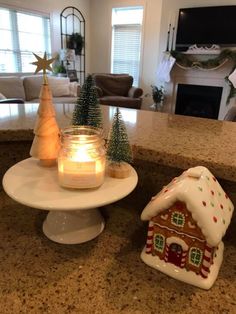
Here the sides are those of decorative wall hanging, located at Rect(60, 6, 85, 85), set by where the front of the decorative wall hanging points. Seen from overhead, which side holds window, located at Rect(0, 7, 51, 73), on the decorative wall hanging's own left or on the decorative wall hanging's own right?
on the decorative wall hanging's own right

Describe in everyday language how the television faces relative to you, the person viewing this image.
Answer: facing the viewer and to the left of the viewer

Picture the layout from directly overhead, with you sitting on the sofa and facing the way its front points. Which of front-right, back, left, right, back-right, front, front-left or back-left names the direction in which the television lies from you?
left

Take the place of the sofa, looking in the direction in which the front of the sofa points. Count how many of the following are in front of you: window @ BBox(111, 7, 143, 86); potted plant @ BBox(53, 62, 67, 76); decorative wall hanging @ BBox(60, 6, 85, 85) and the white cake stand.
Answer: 1

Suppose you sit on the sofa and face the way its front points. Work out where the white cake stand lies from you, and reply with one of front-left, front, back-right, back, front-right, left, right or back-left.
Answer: front

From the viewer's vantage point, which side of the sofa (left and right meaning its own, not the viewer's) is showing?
front

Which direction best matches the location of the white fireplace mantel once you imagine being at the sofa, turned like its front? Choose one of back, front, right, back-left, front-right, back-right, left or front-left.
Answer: left

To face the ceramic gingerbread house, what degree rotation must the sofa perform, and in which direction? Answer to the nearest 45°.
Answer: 0° — it already faces it

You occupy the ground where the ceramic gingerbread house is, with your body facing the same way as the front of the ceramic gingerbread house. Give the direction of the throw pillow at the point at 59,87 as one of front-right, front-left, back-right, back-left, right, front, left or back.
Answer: right

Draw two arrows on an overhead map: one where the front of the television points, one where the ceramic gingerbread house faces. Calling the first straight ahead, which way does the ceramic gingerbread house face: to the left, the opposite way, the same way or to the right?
the same way

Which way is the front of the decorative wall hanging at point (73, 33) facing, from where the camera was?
facing the viewer and to the right of the viewer

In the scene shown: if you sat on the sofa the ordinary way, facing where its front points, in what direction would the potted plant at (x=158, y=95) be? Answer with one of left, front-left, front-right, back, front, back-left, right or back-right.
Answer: left

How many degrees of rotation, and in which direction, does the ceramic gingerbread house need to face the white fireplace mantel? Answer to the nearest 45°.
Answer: approximately 135° to its right

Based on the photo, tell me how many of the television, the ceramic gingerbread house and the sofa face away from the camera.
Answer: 0

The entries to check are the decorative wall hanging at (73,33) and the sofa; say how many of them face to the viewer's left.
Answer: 0

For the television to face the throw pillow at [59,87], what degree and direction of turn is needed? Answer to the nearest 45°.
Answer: approximately 45° to its right
